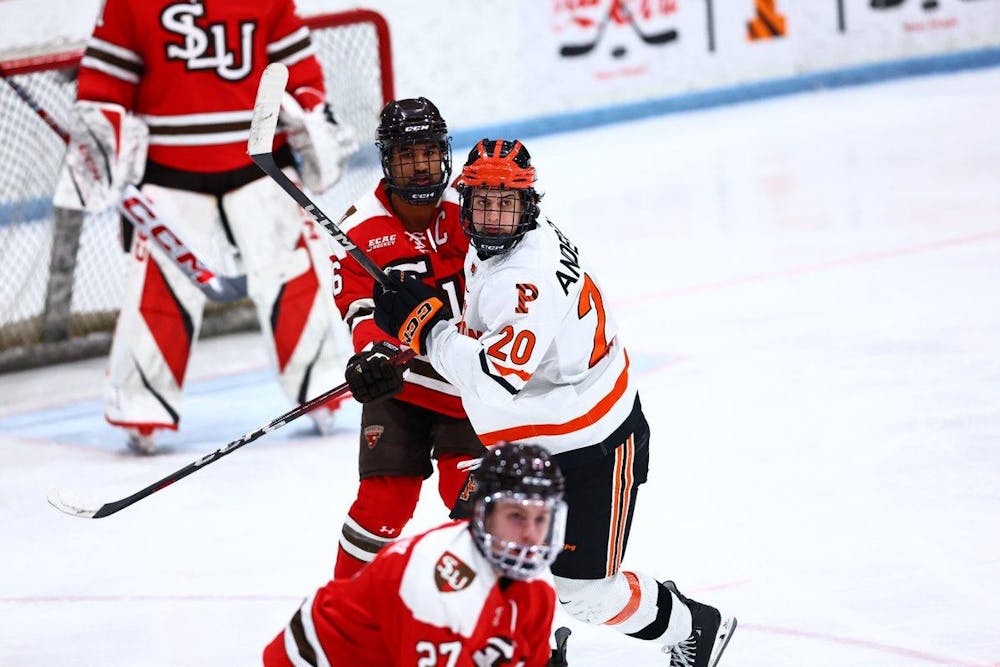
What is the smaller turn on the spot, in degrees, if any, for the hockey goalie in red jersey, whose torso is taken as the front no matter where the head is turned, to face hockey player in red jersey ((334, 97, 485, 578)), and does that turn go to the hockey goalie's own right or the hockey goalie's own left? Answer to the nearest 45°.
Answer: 0° — they already face them

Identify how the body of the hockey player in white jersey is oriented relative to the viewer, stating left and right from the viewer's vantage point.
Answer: facing to the left of the viewer

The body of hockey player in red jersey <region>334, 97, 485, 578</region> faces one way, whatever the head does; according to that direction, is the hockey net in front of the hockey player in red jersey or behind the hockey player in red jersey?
behind

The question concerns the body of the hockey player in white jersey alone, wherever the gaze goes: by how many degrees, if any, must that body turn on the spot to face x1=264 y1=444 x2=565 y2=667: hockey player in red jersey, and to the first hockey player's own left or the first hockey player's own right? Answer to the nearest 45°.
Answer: approximately 90° to the first hockey player's own left

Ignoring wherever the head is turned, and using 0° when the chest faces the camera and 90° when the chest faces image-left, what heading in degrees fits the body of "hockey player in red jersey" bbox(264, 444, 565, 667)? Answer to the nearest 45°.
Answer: approximately 315°

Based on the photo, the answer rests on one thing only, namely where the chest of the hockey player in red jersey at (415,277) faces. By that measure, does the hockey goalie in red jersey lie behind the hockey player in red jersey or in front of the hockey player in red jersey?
behind

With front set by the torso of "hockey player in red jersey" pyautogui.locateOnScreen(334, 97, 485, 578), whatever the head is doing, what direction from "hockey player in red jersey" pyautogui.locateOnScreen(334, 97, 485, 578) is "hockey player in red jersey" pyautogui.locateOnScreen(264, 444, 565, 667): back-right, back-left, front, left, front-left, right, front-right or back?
front-right

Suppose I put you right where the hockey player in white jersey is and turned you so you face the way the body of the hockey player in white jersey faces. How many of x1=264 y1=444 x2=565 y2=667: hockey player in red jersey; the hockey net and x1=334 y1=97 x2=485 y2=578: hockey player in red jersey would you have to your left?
1

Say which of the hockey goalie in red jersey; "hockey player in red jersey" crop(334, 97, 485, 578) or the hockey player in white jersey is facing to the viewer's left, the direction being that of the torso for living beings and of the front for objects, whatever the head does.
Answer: the hockey player in white jersey

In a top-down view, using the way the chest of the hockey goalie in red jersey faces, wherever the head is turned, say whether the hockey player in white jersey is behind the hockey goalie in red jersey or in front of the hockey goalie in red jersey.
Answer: in front
